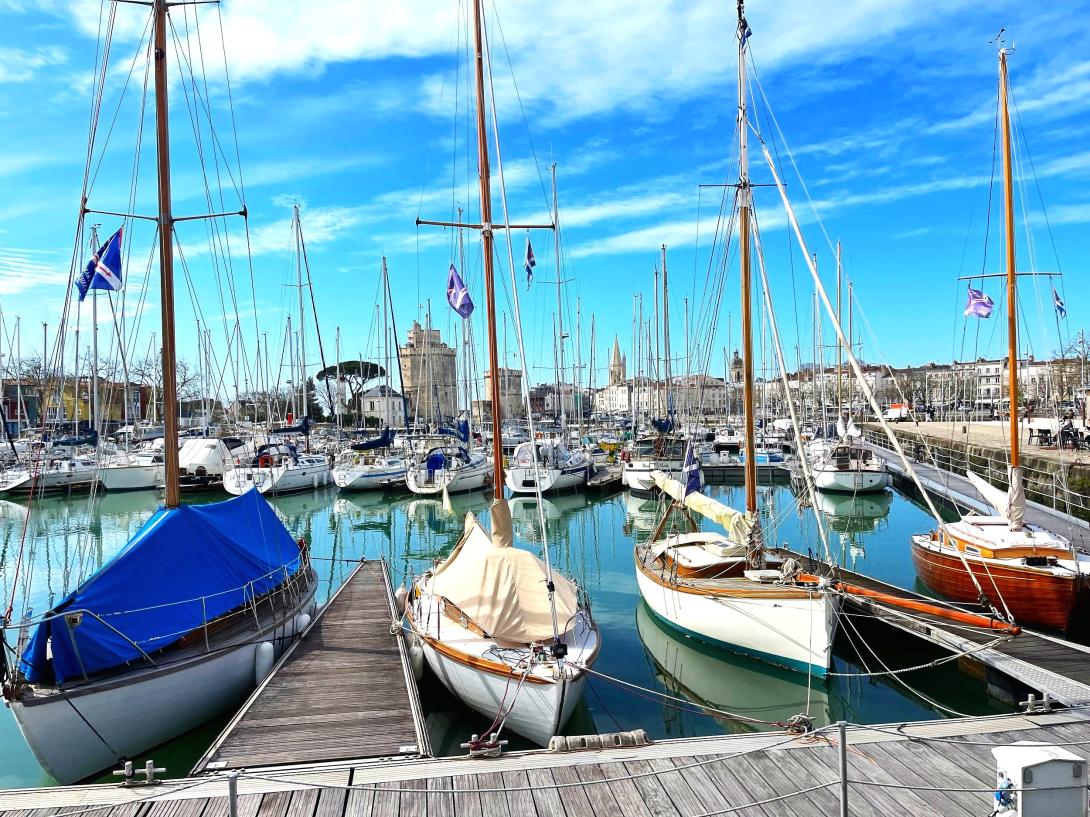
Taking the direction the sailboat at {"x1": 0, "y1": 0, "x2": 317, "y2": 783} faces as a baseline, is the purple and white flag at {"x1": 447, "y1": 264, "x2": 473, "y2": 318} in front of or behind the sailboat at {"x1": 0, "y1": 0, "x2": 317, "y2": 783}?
behind

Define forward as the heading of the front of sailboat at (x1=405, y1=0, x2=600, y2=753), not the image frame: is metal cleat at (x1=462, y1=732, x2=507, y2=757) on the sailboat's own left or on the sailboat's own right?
on the sailboat's own right

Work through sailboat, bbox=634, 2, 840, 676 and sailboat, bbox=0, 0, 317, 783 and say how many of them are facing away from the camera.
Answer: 0

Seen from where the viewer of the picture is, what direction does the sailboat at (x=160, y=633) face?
facing the viewer and to the left of the viewer

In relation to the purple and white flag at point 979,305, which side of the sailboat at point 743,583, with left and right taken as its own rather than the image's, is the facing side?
left

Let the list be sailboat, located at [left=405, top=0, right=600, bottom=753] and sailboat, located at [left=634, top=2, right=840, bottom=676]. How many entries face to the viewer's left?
0

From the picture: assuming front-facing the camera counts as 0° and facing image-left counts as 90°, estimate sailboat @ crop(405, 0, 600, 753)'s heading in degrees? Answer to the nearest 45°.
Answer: approximately 315°
